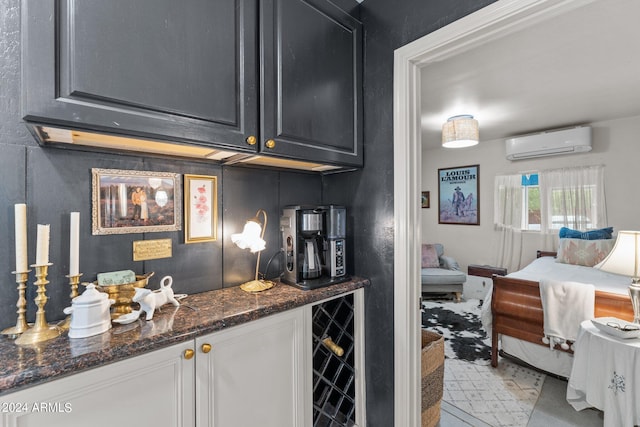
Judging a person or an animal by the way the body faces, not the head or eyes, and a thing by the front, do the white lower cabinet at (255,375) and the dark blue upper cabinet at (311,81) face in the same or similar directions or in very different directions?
same or similar directions

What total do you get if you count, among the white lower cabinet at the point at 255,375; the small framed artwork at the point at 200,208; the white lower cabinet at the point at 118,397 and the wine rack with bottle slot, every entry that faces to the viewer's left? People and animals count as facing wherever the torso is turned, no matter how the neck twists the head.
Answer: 0

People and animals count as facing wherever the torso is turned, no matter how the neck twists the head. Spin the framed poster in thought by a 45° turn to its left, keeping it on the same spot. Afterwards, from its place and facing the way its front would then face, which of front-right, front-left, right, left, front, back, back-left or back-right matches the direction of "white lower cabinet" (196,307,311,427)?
front

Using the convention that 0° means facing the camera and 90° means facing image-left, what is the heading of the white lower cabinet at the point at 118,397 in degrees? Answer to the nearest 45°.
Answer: approximately 315°

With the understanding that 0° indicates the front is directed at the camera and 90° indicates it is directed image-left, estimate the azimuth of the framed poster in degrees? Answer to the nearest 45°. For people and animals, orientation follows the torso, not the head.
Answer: approximately 45°

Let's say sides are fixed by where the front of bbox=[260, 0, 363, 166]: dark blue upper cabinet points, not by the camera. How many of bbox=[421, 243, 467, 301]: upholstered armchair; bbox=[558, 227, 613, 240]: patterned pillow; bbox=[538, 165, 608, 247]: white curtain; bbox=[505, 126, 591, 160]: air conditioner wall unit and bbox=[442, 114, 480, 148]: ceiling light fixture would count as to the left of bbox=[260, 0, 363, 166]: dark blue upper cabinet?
5

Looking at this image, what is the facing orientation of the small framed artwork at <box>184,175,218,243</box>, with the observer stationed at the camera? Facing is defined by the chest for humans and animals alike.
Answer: facing the viewer and to the right of the viewer

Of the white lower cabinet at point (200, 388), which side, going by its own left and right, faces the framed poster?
left

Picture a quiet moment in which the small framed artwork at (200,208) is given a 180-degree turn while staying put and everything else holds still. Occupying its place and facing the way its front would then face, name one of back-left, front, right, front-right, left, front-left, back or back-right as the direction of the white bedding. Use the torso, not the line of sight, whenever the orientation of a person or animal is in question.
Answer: back-right

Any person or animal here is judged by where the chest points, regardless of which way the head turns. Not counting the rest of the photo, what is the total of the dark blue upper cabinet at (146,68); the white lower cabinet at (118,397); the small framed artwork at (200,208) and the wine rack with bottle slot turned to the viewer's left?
0

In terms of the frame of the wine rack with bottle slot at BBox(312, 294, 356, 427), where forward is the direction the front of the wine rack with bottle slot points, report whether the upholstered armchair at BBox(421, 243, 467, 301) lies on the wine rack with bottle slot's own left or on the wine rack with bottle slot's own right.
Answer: on the wine rack with bottle slot's own left
